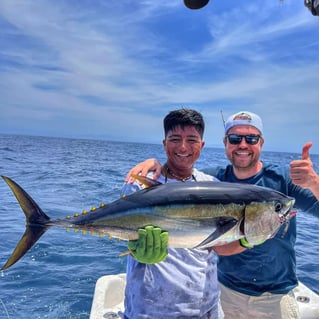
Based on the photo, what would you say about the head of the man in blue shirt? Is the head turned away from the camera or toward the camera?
toward the camera

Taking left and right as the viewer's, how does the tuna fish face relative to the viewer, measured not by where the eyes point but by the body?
facing to the right of the viewer

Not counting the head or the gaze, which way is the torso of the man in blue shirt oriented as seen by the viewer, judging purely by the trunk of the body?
toward the camera
